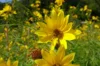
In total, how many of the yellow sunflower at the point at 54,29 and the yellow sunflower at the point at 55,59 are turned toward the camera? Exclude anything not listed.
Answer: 2

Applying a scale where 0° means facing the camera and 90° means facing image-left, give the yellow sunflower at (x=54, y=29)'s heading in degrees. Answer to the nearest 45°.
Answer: approximately 0°

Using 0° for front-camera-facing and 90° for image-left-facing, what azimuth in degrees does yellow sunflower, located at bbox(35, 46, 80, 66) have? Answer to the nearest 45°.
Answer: approximately 0°
